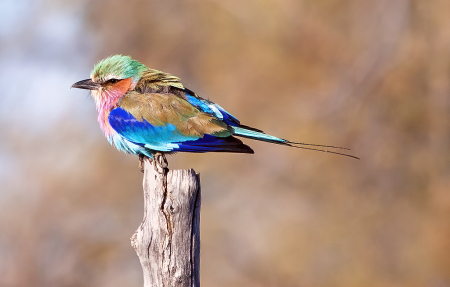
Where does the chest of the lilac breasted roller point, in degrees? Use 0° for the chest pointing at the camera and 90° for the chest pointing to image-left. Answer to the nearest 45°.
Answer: approximately 90°
